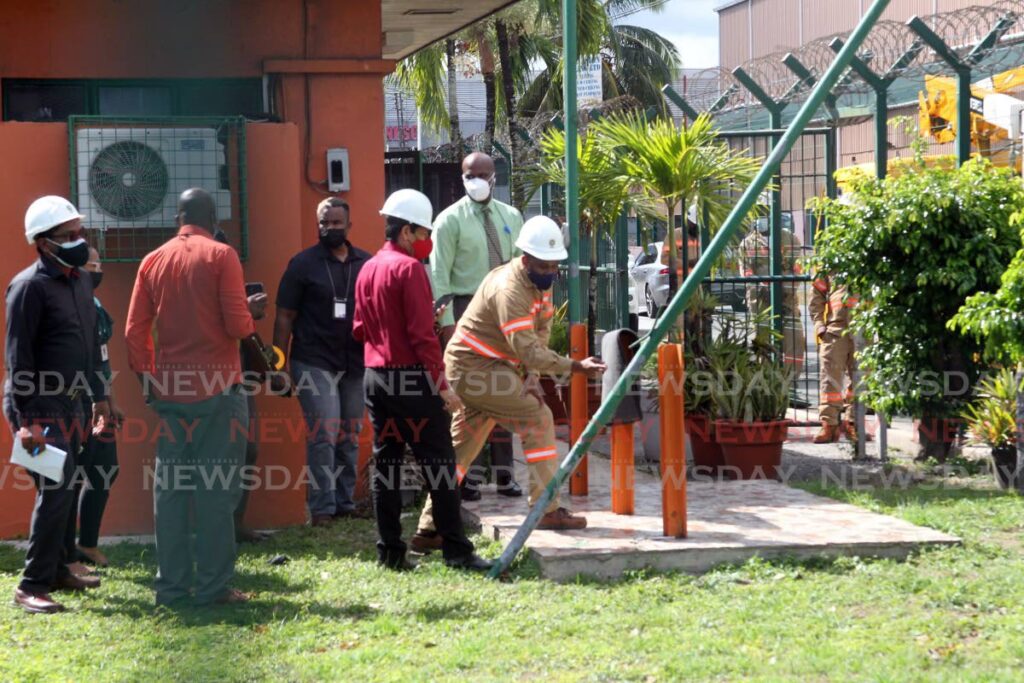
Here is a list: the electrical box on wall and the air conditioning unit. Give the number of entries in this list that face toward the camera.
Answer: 2

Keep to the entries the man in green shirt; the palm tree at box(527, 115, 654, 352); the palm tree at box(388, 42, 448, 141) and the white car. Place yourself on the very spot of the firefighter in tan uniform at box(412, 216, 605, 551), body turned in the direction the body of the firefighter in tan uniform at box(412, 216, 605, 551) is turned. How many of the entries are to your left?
4

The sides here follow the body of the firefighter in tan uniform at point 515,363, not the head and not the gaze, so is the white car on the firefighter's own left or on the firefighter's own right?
on the firefighter's own left

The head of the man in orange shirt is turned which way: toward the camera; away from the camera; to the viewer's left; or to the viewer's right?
away from the camera

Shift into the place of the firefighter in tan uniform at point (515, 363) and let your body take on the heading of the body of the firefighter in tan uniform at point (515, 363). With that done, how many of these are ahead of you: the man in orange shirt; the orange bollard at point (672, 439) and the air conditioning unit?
1

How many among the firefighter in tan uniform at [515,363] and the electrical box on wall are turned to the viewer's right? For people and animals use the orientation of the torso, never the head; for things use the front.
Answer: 1

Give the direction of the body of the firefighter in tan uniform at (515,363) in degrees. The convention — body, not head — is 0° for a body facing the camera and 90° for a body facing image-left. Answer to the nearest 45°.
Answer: approximately 270°

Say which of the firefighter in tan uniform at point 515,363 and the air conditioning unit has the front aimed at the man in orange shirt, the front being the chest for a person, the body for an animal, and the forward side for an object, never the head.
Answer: the air conditioning unit

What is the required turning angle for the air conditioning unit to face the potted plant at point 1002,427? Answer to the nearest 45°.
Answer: approximately 90° to its left

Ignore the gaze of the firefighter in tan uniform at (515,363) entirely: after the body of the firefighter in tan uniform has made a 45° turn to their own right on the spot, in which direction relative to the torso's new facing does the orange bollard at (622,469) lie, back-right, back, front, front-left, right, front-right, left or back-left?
left

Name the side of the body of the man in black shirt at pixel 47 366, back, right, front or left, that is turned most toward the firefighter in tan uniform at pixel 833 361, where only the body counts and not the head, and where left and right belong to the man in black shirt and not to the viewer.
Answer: left

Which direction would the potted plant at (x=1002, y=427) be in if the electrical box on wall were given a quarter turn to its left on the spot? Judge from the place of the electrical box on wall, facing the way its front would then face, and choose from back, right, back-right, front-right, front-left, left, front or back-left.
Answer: front

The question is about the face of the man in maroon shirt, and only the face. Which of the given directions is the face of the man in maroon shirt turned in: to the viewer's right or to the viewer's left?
to the viewer's right

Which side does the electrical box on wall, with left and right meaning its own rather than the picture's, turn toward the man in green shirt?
left

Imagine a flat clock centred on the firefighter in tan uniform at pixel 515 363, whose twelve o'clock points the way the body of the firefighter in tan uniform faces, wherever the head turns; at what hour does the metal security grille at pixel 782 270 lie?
The metal security grille is roughly at 10 o'clock from the firefighter in tan uniform.
